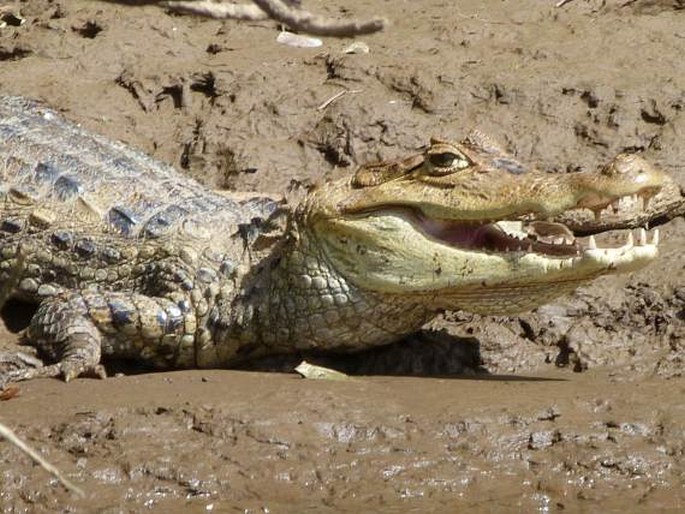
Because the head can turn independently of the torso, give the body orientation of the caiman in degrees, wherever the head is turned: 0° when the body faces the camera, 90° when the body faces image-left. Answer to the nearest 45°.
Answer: approximately 270°

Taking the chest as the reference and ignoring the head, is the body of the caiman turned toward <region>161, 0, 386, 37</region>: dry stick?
no

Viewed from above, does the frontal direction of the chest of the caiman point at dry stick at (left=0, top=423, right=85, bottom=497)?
no

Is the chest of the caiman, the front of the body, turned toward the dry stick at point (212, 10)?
no
